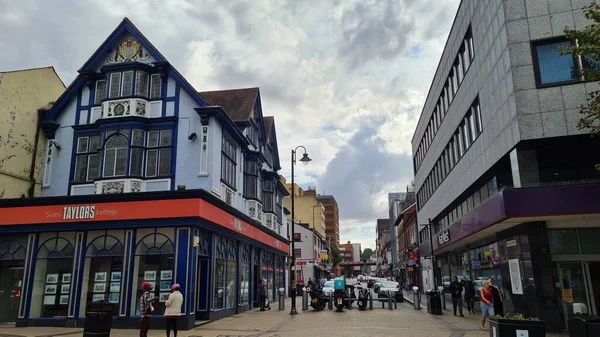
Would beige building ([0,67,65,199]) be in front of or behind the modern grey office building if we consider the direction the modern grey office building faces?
in front

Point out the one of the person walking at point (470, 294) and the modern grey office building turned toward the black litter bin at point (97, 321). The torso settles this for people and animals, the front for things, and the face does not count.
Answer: the modern grey office building

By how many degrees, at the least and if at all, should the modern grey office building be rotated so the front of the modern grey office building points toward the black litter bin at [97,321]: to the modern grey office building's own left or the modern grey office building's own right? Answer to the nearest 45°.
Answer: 0° — it already faces it

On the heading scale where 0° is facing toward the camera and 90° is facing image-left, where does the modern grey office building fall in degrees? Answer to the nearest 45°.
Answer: approximately 45°

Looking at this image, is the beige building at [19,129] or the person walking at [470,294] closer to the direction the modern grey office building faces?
the beige building
